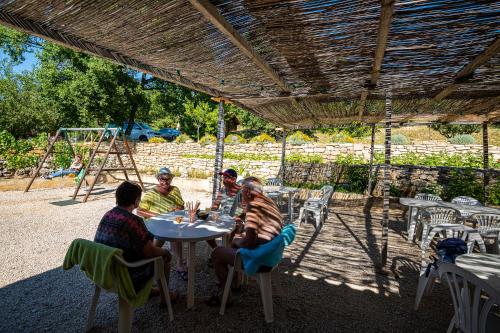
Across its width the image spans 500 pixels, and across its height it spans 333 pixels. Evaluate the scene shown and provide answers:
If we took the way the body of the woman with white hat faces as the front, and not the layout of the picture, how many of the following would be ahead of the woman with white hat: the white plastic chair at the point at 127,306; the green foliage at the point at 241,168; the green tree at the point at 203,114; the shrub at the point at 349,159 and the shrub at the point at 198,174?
1

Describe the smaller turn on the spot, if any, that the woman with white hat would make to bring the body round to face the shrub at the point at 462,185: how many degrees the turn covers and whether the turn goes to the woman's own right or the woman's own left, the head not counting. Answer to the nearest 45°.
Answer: approximately 90° to the woman's own left

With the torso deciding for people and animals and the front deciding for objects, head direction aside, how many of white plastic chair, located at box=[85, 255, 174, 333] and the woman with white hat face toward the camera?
1

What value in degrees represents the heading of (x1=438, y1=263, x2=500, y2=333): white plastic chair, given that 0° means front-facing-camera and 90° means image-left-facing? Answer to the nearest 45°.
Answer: approximately 225°

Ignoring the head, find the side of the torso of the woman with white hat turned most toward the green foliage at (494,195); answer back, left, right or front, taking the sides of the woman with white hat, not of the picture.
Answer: left

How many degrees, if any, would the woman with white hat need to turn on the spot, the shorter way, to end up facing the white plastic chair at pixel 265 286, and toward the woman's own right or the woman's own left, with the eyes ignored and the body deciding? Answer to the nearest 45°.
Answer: approximately 45° to the woman's own left

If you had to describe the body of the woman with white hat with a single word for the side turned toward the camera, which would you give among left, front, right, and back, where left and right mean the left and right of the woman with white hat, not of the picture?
front

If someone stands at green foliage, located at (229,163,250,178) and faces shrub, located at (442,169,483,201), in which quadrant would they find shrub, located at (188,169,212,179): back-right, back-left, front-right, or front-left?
back-right

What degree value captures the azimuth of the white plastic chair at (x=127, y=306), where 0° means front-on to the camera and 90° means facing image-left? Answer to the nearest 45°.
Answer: approximately 225°

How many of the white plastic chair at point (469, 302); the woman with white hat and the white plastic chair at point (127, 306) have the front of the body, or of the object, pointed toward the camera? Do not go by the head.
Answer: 1

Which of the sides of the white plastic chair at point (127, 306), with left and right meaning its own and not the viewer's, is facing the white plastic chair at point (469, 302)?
right

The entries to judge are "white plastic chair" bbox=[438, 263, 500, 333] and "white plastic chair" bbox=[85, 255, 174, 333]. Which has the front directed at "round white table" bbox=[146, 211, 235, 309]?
"white plastic chair" bbox=[85, 255, 174, 333]

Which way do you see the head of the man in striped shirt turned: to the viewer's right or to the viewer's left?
to the viewer's left

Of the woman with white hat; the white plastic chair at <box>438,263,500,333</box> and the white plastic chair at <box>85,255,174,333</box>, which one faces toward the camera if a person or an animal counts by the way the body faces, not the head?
the woman with white hat

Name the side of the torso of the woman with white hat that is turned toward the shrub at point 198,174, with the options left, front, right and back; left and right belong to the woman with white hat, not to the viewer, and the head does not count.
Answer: back
